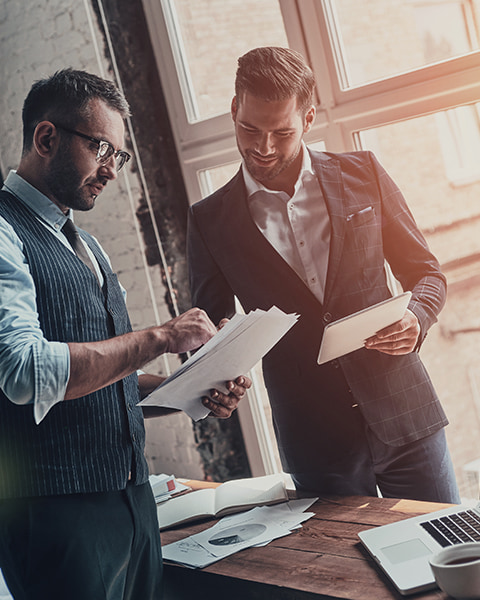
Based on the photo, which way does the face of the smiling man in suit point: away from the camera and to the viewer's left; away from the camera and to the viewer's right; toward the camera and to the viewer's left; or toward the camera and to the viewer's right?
toward the camera and to the viewer's left

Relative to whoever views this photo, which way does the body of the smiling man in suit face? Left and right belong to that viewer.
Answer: facing the viewer

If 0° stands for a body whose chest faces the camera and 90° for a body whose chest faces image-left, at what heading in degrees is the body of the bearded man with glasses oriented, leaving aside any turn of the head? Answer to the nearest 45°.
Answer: approximately 315°

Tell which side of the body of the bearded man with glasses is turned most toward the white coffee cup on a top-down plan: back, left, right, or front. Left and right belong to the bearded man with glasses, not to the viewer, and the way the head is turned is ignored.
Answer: front

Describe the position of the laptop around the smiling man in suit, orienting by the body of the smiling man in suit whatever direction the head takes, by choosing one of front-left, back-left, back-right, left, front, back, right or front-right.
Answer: front

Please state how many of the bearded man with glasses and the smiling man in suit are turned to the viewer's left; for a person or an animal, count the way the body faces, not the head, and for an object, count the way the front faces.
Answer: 0

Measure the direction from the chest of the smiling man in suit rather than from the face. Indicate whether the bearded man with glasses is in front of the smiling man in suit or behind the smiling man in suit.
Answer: in front
